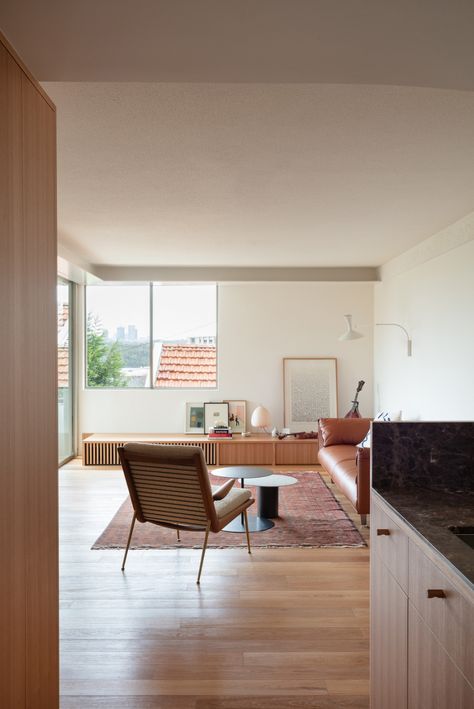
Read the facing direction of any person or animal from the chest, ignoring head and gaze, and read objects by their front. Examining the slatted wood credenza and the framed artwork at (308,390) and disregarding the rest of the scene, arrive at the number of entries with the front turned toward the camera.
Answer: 2

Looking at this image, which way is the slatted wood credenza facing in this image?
toward the camera

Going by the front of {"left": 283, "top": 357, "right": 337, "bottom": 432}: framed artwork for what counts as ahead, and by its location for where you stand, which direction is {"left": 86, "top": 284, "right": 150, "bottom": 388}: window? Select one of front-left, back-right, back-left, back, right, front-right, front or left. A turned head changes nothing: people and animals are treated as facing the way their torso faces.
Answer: right

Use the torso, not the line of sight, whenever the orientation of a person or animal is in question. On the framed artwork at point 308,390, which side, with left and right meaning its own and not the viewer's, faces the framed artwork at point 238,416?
right

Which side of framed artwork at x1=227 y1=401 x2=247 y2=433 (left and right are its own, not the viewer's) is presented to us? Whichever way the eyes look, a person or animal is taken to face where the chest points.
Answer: front

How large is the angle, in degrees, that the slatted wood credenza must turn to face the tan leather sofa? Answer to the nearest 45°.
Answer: approximately 45° to its left

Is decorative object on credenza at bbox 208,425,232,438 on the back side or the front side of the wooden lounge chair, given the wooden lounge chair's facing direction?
on the front side

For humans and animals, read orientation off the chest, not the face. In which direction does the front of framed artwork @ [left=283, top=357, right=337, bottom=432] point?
toward the camera

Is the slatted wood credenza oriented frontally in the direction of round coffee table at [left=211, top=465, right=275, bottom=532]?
yes

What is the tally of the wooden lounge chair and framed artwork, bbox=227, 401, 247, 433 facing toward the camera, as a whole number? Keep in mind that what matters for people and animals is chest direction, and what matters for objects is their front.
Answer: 1

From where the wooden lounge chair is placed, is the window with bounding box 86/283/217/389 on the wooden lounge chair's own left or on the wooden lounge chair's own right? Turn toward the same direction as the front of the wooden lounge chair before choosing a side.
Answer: on the wooden lounge chair's own left

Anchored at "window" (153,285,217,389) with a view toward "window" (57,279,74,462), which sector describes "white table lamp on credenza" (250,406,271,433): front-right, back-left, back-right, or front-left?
back-left

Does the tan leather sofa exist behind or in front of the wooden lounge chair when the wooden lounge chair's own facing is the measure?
in front

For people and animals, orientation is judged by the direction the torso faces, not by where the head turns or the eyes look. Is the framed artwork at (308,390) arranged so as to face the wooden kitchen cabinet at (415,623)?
yes

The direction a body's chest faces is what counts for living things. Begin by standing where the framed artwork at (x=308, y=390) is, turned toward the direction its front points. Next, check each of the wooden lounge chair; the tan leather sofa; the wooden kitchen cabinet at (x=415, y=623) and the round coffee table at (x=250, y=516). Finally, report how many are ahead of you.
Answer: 4

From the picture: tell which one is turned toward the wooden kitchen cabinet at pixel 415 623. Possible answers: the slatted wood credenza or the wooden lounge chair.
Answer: the slatted wood credenza

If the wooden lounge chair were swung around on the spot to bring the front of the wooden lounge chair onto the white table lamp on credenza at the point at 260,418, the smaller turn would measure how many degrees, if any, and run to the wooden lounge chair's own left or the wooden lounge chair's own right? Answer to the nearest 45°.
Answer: approximately 45° to the wooden lounge chair's own left
